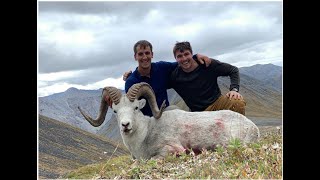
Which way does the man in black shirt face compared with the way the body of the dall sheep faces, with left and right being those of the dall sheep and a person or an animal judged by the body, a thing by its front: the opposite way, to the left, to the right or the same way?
to the left

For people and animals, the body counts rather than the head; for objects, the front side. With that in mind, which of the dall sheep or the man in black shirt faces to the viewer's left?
the dall sheep

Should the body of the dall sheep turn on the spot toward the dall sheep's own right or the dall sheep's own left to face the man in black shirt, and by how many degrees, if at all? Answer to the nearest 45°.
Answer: approximately 135° to the dall sheep's own right

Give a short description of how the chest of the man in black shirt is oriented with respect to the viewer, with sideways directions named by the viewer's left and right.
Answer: facing the viewer

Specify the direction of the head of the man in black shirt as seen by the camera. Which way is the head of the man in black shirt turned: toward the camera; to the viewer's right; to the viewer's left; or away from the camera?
toward the camera

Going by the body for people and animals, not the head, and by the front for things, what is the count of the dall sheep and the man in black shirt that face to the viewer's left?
1

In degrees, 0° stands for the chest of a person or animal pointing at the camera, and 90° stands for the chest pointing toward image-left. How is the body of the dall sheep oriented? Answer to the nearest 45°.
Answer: approximately 90°
